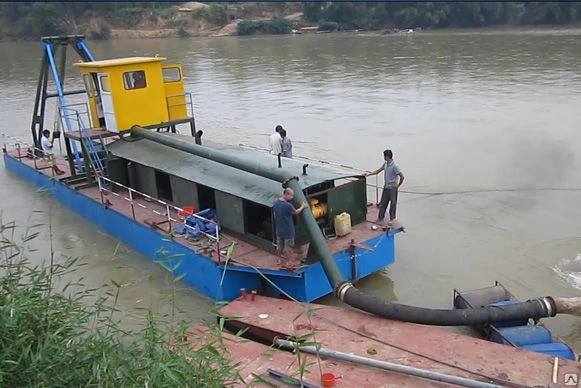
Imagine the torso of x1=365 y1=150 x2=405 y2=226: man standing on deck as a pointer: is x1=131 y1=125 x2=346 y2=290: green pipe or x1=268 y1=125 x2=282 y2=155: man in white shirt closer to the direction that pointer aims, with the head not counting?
the green pipe

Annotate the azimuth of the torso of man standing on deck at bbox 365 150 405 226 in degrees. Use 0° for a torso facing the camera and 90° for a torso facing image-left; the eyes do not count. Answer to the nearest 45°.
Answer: approximately 45°

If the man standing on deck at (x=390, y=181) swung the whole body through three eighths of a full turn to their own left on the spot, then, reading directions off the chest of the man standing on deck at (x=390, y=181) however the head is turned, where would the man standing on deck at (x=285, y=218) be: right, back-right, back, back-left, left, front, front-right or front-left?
back-right

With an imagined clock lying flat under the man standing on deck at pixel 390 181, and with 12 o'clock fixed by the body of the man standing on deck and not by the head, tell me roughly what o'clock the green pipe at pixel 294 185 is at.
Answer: The green pipe is roughly at 12 o'clock from the man standing on deck.

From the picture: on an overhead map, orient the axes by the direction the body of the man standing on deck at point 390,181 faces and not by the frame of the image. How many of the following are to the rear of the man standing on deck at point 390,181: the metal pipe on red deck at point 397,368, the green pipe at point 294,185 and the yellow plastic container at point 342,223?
0

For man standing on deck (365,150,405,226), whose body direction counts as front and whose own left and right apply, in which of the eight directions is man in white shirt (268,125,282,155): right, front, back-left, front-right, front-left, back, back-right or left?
right

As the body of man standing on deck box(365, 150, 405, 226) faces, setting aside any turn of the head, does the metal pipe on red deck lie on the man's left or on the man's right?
on the man's left

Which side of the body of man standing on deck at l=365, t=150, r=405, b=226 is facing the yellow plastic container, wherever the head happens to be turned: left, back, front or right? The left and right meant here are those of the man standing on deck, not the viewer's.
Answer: front

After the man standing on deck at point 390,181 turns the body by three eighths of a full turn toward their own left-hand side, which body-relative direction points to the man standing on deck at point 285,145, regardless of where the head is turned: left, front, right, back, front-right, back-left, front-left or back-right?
back-left
